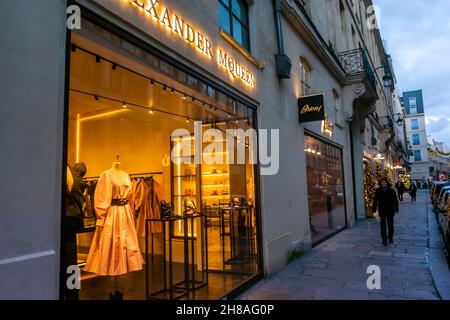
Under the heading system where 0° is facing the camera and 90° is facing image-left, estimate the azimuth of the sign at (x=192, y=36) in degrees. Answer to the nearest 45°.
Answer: approximately 315°

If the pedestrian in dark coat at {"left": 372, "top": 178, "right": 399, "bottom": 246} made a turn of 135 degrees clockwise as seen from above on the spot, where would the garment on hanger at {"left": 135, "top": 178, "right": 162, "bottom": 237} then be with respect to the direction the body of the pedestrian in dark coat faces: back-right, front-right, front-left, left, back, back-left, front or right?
left

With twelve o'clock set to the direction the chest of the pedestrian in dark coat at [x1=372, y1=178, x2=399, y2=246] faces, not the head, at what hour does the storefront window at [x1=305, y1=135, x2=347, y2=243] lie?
The storefront window is roughly at 4 o'clock from the pedestrian in dark coat.

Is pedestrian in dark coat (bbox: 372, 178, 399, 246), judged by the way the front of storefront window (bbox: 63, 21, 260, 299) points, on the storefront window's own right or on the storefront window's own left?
on the storefront window's own left

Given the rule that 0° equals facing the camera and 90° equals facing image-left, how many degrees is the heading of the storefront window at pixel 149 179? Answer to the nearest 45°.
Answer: approximately 315°

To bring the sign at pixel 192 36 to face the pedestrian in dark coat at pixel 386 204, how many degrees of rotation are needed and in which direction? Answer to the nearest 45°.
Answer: approximately 90° to its left

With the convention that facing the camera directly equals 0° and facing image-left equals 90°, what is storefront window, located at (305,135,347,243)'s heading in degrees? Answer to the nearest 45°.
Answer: approximately 315°

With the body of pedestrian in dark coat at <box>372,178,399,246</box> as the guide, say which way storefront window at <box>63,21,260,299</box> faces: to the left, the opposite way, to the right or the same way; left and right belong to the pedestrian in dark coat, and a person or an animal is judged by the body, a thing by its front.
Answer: to the left

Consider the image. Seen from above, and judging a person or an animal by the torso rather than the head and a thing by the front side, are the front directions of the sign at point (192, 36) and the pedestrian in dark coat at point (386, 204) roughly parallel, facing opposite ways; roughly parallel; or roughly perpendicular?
roughly perpendicular

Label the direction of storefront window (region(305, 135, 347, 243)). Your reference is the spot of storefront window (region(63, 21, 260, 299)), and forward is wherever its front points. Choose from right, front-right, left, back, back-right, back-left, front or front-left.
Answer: left

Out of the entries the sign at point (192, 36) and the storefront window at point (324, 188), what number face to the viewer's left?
0

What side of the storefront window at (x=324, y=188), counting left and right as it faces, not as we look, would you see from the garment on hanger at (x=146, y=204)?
right

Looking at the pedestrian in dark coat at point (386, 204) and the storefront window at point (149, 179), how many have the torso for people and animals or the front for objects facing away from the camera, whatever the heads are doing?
0
